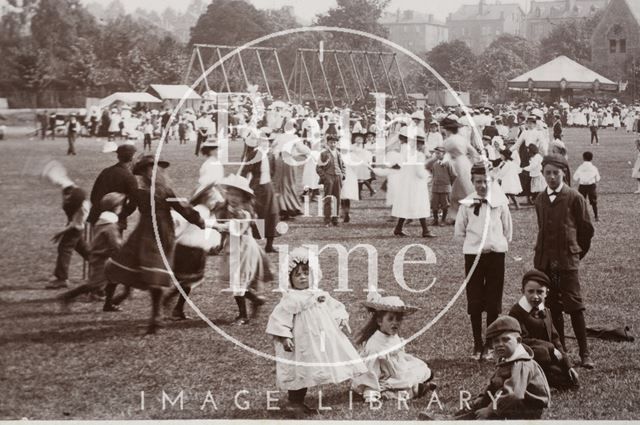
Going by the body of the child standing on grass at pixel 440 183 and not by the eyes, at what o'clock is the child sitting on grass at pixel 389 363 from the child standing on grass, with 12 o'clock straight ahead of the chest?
The child sitting on grass is roughly at 12 o'clock from the child standing on grass.

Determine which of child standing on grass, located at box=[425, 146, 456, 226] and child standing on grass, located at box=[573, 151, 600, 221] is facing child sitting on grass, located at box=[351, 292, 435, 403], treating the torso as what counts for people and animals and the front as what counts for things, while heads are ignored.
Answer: child standing on grass, located at box=[425, 146, 456, 226]

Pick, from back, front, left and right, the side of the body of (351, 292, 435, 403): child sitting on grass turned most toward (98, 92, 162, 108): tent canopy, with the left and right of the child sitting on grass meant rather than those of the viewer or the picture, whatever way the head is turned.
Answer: back

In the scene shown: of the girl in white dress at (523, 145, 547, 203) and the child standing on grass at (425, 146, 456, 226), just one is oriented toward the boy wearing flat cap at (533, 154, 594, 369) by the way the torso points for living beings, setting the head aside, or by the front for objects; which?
the child standing on grass

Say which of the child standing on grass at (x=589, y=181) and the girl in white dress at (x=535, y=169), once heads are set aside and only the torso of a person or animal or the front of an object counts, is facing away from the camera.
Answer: the child standing on grass

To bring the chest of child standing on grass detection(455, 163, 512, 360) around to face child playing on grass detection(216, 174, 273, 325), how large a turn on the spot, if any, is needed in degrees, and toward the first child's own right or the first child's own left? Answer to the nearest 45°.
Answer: approximately 90° to the first child's own right
